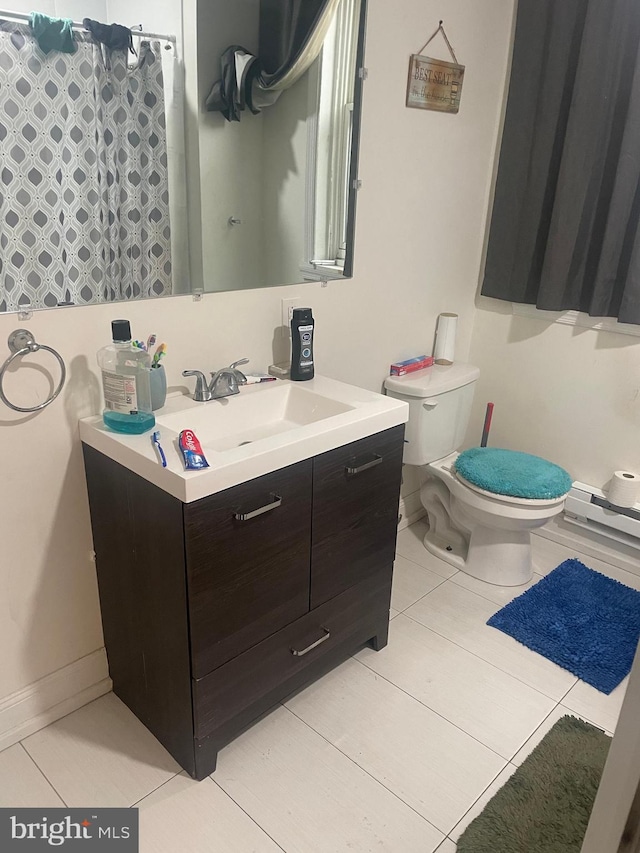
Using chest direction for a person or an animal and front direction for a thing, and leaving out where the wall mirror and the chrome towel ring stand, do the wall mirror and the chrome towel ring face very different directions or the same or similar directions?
same or similar directions

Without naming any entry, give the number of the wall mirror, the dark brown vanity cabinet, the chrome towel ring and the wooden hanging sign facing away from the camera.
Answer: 0

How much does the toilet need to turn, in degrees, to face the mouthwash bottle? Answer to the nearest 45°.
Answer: approximately 90° to its right

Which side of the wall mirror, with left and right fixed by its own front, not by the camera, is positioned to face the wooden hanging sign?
left

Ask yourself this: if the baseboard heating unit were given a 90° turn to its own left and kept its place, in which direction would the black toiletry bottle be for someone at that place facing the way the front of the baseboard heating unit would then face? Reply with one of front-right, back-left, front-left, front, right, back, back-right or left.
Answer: right

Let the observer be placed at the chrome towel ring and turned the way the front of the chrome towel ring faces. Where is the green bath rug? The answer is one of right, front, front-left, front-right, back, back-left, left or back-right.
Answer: front

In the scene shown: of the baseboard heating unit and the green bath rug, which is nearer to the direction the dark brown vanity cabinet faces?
the green bath rug

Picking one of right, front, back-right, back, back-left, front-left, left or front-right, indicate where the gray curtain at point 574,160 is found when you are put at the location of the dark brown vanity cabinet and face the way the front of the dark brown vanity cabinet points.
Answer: left

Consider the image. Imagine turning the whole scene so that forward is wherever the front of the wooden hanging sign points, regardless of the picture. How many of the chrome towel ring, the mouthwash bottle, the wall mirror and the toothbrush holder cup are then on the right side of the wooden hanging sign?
4

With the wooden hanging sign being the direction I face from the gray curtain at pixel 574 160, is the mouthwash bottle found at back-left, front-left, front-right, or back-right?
front-left

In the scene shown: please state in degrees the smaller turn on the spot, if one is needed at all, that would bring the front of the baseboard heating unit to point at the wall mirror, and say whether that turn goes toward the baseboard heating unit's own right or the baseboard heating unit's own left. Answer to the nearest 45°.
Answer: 0° — it already faces it

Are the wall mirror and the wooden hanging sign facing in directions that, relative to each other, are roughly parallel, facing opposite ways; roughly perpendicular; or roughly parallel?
roughly parallel

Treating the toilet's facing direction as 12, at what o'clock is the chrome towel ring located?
The chrome towel ring is roughly at 3 o'clock from the toilet.

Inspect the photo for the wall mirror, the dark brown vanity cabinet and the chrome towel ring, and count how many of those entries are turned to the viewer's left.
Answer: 0

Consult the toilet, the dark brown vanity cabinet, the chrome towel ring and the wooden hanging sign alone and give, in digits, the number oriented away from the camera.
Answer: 0

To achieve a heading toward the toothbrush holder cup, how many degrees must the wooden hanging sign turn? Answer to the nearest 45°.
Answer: approximately 90° to its right
